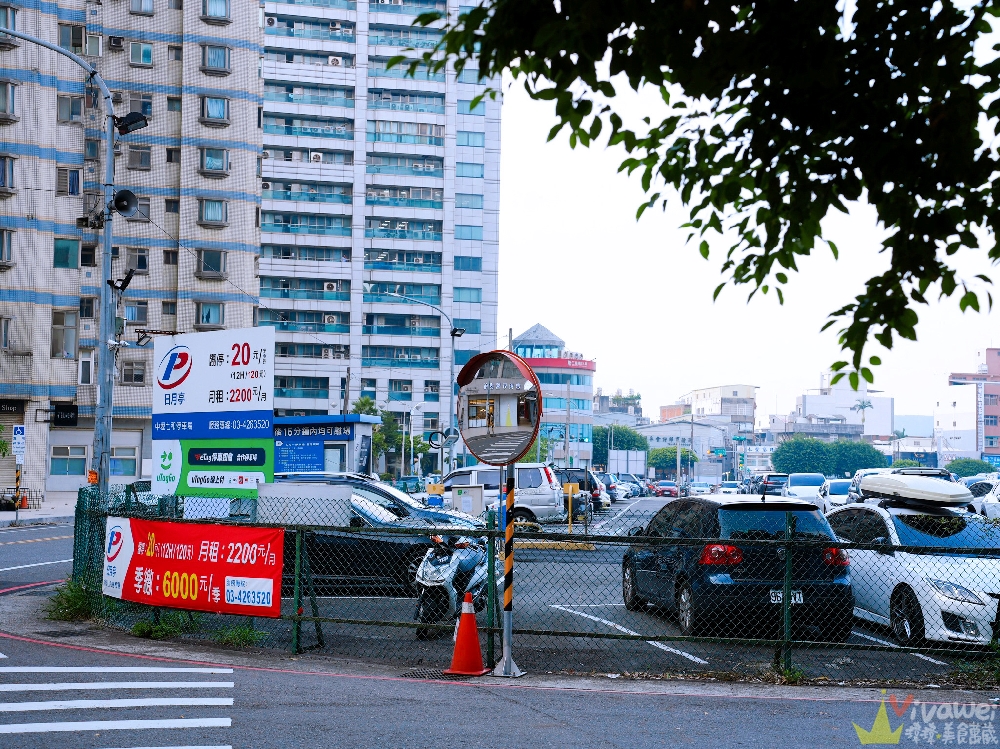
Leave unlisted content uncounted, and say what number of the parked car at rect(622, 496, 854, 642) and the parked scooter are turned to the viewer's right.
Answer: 0

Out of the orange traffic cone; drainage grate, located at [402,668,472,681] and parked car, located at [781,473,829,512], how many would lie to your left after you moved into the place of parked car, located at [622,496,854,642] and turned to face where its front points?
2

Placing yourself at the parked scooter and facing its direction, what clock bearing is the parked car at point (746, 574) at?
The parked car is roughly at 8 o'clock from the parked scooter.

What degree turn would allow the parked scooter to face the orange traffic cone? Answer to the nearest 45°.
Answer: approximately 45° to its left

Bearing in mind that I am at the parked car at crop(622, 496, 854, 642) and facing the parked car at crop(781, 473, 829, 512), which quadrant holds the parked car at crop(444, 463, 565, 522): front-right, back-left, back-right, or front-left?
front-left

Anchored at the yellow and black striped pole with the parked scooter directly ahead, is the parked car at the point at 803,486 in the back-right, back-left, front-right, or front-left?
front-right

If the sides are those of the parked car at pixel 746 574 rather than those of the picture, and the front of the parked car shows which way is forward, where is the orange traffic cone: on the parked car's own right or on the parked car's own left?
on the parked car's own left

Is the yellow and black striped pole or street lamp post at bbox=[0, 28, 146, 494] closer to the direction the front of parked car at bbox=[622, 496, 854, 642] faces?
the street lamp post

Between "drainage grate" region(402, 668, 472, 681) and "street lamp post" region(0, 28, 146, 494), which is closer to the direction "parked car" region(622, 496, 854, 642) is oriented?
the street lamp post

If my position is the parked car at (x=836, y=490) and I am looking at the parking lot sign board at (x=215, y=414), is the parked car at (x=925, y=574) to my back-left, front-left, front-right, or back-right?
front-left
